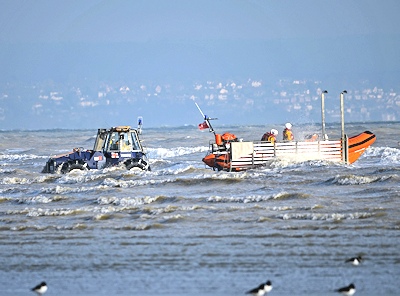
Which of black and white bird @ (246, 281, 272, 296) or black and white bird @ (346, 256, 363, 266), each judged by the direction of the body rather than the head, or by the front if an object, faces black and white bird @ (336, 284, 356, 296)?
black and white bird @ (246, 281, 272, 296)

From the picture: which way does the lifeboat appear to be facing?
to the viewer's right

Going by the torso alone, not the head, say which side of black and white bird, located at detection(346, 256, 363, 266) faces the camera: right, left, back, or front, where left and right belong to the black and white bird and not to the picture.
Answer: right

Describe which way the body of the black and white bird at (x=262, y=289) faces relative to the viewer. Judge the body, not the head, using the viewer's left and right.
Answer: facing to the right of the viewer
